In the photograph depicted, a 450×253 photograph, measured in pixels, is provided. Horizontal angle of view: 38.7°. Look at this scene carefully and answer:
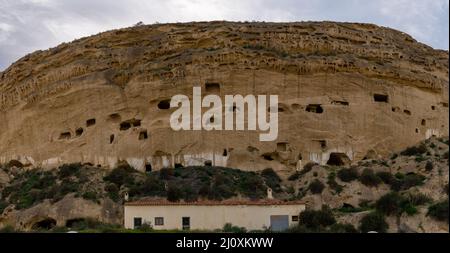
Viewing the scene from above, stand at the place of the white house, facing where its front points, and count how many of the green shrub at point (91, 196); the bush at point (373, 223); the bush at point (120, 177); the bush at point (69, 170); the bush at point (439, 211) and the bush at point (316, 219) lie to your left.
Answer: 3

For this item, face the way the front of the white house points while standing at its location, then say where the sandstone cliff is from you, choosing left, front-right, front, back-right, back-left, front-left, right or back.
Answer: back

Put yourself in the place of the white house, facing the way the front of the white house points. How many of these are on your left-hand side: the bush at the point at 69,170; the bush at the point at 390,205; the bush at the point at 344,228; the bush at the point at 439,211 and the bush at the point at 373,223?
4

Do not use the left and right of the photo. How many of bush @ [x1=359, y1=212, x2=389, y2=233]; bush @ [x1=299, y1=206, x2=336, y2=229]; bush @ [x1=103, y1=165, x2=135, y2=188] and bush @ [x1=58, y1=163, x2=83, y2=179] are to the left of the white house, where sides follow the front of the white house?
2

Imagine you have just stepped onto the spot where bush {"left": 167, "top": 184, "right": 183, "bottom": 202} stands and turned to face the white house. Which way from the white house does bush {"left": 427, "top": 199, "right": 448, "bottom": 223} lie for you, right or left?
left

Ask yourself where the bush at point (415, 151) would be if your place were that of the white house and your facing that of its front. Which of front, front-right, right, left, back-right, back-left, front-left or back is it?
back-left

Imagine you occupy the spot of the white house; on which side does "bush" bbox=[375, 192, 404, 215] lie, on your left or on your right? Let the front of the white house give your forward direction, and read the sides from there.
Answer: on your left

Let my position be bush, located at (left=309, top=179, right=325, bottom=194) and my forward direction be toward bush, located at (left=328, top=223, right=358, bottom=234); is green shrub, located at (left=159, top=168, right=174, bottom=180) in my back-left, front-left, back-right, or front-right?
back-right

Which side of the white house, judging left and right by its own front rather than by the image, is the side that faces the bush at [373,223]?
left

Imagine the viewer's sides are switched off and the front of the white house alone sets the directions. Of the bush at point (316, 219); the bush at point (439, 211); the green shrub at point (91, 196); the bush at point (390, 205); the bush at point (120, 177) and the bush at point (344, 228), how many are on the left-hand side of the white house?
4

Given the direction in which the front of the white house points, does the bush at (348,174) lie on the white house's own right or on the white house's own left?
on the white house's own left

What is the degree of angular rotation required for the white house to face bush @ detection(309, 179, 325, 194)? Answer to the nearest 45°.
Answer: approximately 135° to its left

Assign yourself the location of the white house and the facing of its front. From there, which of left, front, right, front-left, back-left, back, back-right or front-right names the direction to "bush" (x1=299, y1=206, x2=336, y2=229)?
left

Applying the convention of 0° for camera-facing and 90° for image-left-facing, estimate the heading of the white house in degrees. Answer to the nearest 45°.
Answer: approximately 0°

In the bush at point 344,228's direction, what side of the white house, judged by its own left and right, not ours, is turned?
left
